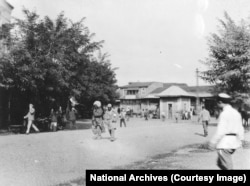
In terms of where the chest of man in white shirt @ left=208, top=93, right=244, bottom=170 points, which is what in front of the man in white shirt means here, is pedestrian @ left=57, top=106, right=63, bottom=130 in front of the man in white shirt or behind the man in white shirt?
in front

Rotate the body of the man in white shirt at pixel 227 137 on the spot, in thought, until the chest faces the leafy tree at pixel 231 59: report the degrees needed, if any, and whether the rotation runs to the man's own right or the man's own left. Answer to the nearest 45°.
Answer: approximately 45° to the man's own right

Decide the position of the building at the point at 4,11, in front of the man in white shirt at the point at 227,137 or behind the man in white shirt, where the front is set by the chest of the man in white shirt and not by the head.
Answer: in front

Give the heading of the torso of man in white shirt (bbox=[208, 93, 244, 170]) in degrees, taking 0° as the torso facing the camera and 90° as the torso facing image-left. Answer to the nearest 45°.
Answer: approximately 135°

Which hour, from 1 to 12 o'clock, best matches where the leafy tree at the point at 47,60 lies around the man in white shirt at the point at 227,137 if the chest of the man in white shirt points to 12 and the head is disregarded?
The leafy tree is roughly at 12 o'clock from the man in white shirt.

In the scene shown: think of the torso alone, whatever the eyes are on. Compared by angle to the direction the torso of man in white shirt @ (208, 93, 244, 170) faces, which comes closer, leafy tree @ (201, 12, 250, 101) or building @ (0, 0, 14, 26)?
the building
